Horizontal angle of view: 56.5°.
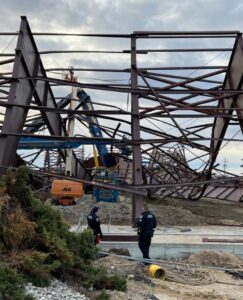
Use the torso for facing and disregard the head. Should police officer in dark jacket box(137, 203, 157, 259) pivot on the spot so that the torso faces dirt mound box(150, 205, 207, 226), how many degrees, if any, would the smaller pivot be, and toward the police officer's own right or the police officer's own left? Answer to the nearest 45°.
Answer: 0° — they already face it

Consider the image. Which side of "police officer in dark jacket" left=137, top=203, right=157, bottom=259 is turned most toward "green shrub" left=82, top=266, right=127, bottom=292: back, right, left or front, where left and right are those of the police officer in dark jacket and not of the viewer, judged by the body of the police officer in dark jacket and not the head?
back

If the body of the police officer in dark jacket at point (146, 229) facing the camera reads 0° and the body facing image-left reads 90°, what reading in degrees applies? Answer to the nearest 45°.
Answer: approximately 180°

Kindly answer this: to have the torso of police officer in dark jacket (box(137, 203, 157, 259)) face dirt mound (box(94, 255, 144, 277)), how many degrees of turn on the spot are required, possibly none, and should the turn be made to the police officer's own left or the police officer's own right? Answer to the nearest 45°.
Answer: approximately 135° to the police officer's own left

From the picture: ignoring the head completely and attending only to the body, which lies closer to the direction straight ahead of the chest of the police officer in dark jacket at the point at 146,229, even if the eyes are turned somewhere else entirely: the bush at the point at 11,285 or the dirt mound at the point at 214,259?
the dirt mound

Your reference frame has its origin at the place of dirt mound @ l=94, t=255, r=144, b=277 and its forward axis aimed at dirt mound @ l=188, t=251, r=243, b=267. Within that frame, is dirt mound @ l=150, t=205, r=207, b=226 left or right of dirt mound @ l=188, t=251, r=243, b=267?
left

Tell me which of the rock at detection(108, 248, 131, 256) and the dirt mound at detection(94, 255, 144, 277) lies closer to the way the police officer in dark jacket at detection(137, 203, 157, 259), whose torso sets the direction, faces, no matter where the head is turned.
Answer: the rock

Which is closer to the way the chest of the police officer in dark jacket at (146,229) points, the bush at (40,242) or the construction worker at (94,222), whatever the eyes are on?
the construction worker

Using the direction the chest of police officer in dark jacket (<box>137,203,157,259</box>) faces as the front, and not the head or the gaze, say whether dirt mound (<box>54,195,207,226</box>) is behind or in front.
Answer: in front

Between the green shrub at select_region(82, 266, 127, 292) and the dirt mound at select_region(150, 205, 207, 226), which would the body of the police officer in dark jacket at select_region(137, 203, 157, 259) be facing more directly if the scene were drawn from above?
the dirt mound
